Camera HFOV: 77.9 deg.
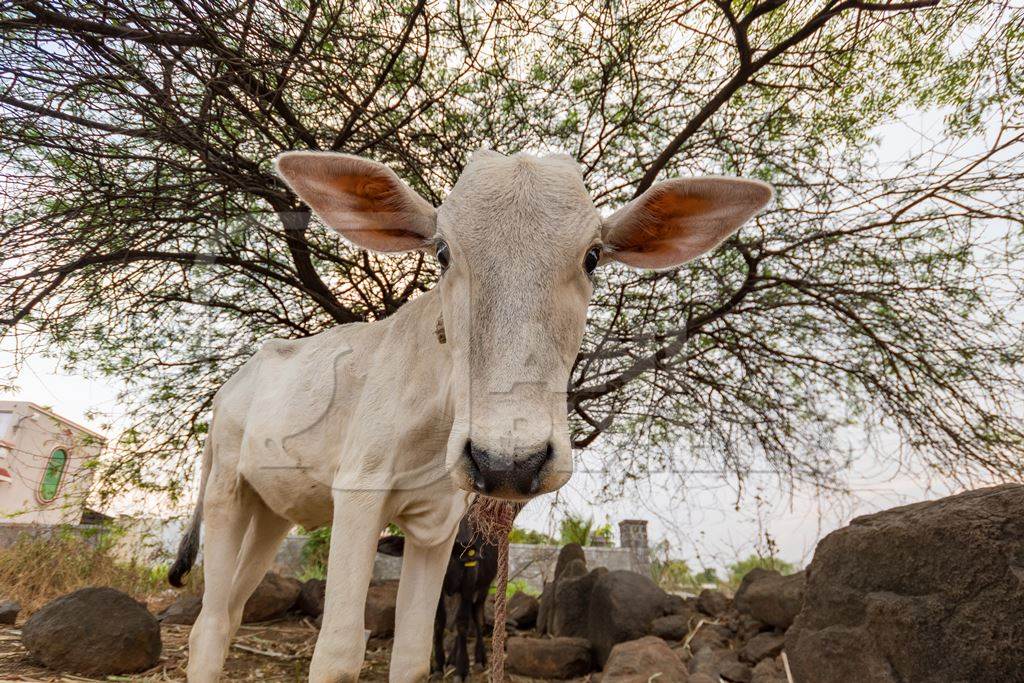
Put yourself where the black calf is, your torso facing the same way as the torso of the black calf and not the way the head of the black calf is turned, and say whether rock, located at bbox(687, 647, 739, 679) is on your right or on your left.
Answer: on your left

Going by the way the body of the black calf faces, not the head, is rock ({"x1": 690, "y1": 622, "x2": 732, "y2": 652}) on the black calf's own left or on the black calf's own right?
on the black calf's own left

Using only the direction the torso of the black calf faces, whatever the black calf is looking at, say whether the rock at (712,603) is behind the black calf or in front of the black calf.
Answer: behind

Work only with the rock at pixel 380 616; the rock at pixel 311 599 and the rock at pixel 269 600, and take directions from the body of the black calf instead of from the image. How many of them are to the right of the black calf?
3

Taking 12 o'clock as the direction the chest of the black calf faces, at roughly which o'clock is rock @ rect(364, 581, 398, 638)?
The rock is roughly at 3 o'clock from the black calf.

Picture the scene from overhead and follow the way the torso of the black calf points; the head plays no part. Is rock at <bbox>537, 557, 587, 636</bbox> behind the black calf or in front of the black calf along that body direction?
behind

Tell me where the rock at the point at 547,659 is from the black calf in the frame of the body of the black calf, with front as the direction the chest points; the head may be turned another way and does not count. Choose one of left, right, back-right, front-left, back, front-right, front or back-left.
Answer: left

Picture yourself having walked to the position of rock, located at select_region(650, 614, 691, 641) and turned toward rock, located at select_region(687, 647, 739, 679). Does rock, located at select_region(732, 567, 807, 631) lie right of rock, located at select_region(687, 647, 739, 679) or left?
left

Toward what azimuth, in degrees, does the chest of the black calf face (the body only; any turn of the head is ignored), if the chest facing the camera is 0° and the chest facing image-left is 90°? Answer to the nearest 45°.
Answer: approximately 45°

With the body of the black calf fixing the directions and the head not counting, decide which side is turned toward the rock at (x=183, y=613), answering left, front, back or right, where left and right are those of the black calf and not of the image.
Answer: right

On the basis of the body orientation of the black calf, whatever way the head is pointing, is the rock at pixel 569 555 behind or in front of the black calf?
behind

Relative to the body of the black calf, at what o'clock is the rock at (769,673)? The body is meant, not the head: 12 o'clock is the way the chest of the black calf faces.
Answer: The rock is roughly at 9 o'clock from the black calf.
